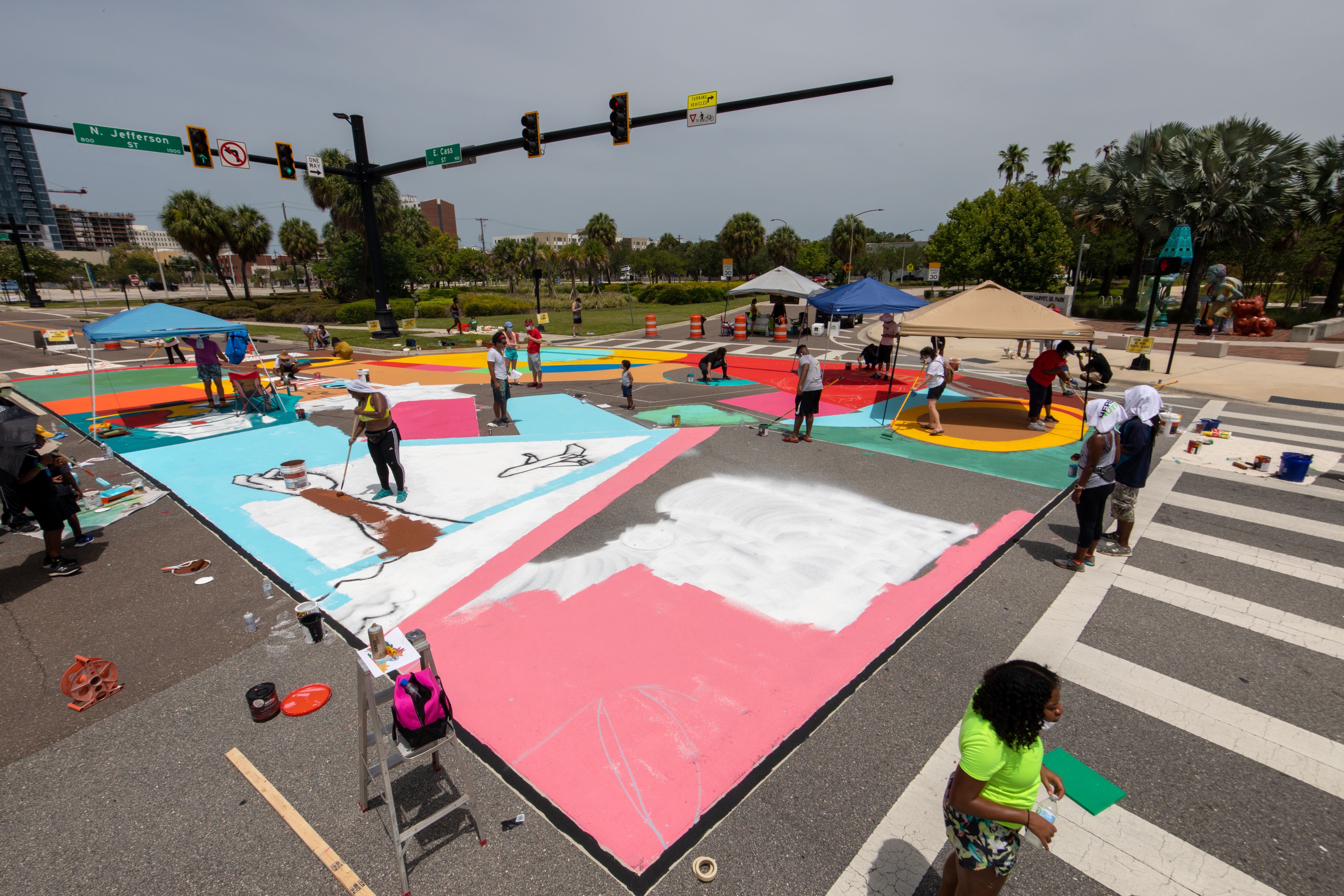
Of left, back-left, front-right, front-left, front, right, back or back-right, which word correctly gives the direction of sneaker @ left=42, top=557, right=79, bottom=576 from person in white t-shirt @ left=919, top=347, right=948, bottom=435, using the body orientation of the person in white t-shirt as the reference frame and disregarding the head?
front-left

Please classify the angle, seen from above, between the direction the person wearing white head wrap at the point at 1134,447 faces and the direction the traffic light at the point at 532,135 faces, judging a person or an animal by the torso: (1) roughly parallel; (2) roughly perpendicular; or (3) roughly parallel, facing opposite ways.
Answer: roughly perpendicular

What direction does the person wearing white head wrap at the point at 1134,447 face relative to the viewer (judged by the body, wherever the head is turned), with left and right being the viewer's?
facing to the left of the viewer

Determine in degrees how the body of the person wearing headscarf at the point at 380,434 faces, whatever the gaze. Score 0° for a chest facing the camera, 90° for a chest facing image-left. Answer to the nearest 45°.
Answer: approximately 45°

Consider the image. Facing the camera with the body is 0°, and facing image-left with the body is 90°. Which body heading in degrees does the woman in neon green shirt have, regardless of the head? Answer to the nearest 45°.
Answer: approximately 270°

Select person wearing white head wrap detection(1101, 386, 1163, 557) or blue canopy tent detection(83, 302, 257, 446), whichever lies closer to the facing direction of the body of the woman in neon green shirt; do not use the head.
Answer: the person wearing white head wrap

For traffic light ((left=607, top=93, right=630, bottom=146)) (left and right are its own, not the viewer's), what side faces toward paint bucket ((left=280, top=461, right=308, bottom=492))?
front

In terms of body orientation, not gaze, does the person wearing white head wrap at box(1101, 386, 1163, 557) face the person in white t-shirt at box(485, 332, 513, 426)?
yes

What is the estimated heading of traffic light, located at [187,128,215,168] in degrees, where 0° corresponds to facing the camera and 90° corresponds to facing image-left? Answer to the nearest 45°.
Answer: approximately 315°

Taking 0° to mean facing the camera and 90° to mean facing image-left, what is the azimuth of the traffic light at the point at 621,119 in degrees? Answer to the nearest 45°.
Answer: approximately 45°
